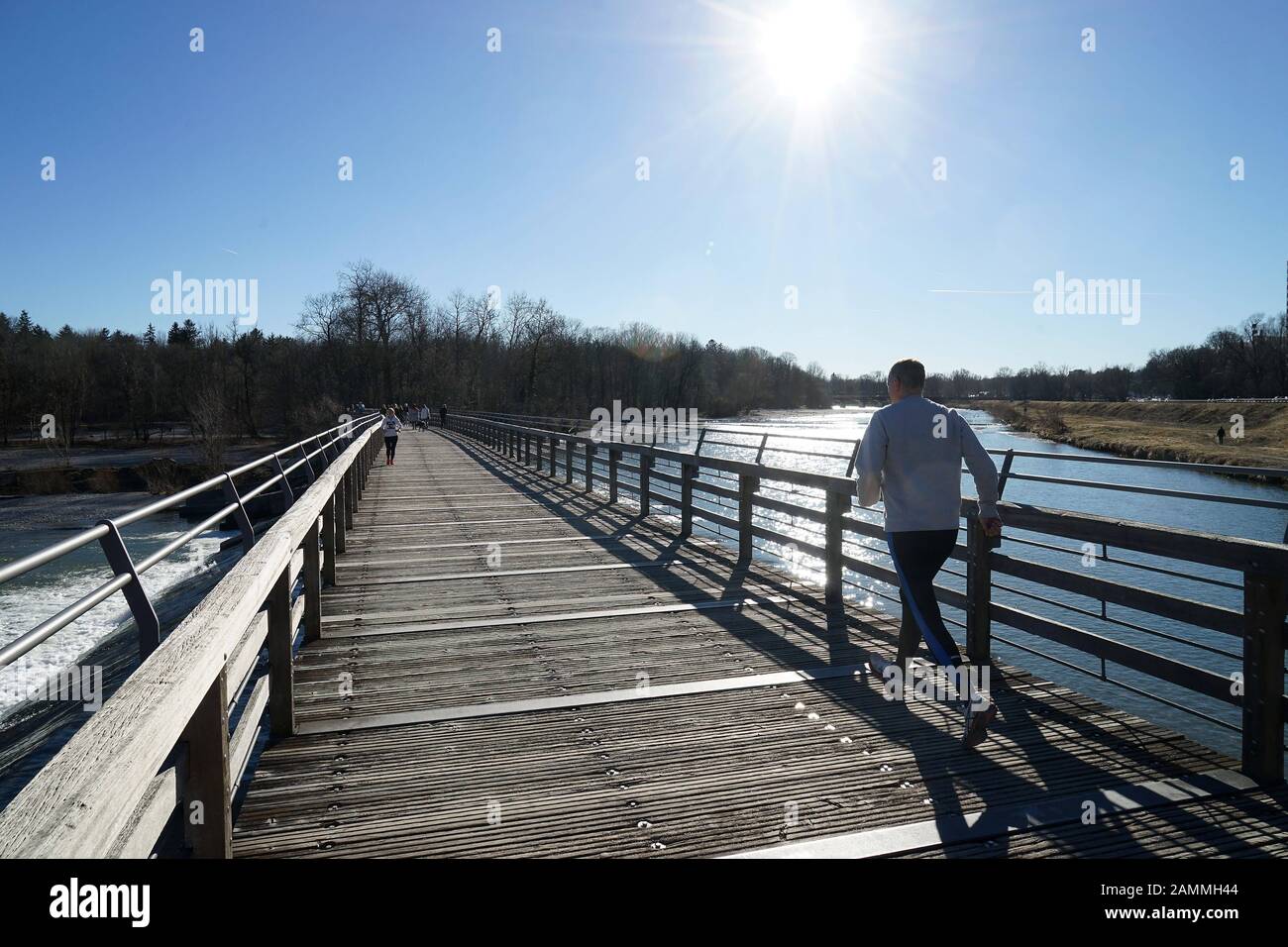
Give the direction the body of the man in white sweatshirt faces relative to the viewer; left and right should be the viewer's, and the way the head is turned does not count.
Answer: facing away from the viewer and to the left of the viewer

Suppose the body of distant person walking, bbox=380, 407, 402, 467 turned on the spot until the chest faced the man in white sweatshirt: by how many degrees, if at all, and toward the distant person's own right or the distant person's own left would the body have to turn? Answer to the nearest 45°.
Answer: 0° — they already face them

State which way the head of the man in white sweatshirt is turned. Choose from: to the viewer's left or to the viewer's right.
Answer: to the viewer's left

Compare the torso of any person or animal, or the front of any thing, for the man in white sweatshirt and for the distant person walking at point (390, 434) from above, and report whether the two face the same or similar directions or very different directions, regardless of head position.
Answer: very different directions

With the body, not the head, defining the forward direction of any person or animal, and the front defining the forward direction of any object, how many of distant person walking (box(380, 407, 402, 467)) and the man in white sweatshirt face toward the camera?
1

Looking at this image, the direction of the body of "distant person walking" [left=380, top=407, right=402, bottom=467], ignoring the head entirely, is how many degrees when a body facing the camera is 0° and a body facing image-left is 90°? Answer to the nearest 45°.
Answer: approximately 0°
